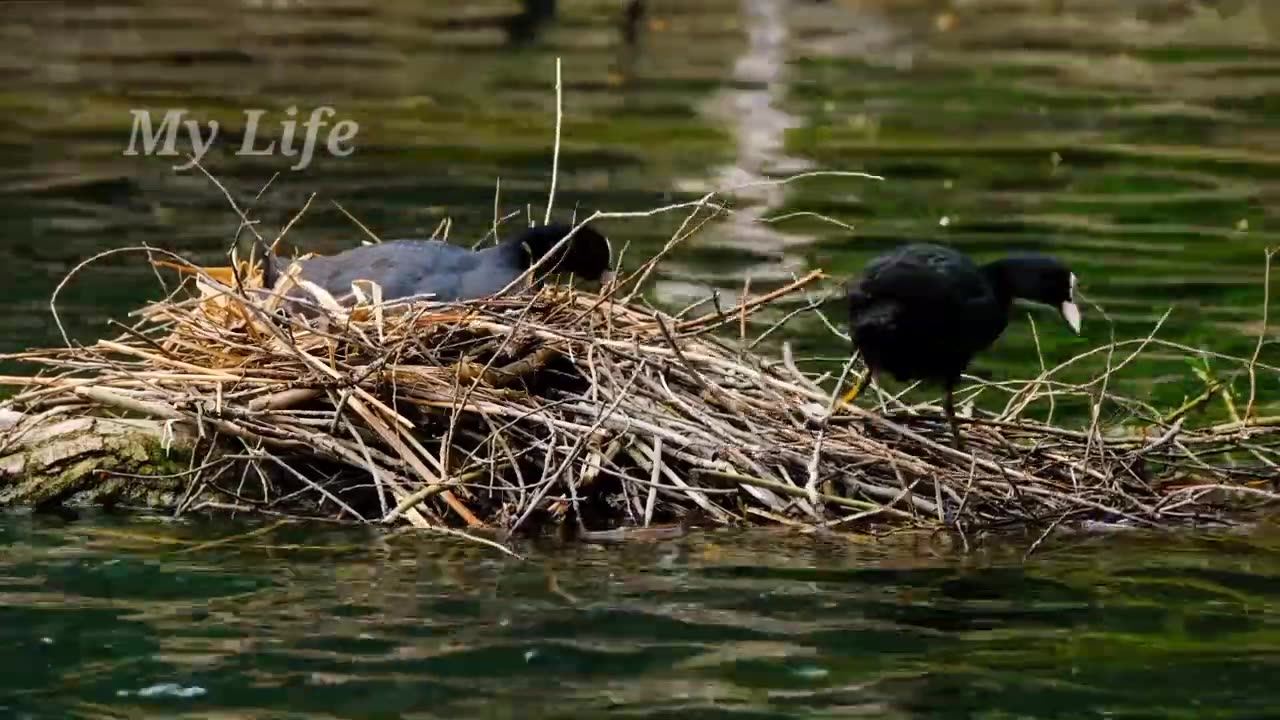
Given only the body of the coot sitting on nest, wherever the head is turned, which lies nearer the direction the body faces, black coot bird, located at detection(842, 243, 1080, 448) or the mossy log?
the black coot bird

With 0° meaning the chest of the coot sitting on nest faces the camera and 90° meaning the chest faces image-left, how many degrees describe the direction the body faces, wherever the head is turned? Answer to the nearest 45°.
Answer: approximately 270°

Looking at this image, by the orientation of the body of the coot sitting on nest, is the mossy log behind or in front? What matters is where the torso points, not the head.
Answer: behind

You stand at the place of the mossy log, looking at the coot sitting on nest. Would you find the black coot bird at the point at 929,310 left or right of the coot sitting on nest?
right

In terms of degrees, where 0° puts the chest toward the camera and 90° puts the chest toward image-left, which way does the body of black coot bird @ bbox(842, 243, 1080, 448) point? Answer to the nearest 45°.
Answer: approximately 270°

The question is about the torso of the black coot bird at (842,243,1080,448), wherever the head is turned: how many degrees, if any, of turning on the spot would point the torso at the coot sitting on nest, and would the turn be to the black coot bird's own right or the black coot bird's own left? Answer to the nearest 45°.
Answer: approximately 180°

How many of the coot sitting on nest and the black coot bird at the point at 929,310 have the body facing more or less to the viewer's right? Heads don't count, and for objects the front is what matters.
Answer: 2

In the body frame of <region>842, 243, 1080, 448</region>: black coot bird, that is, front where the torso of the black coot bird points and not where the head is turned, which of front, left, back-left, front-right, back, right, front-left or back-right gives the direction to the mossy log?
back
